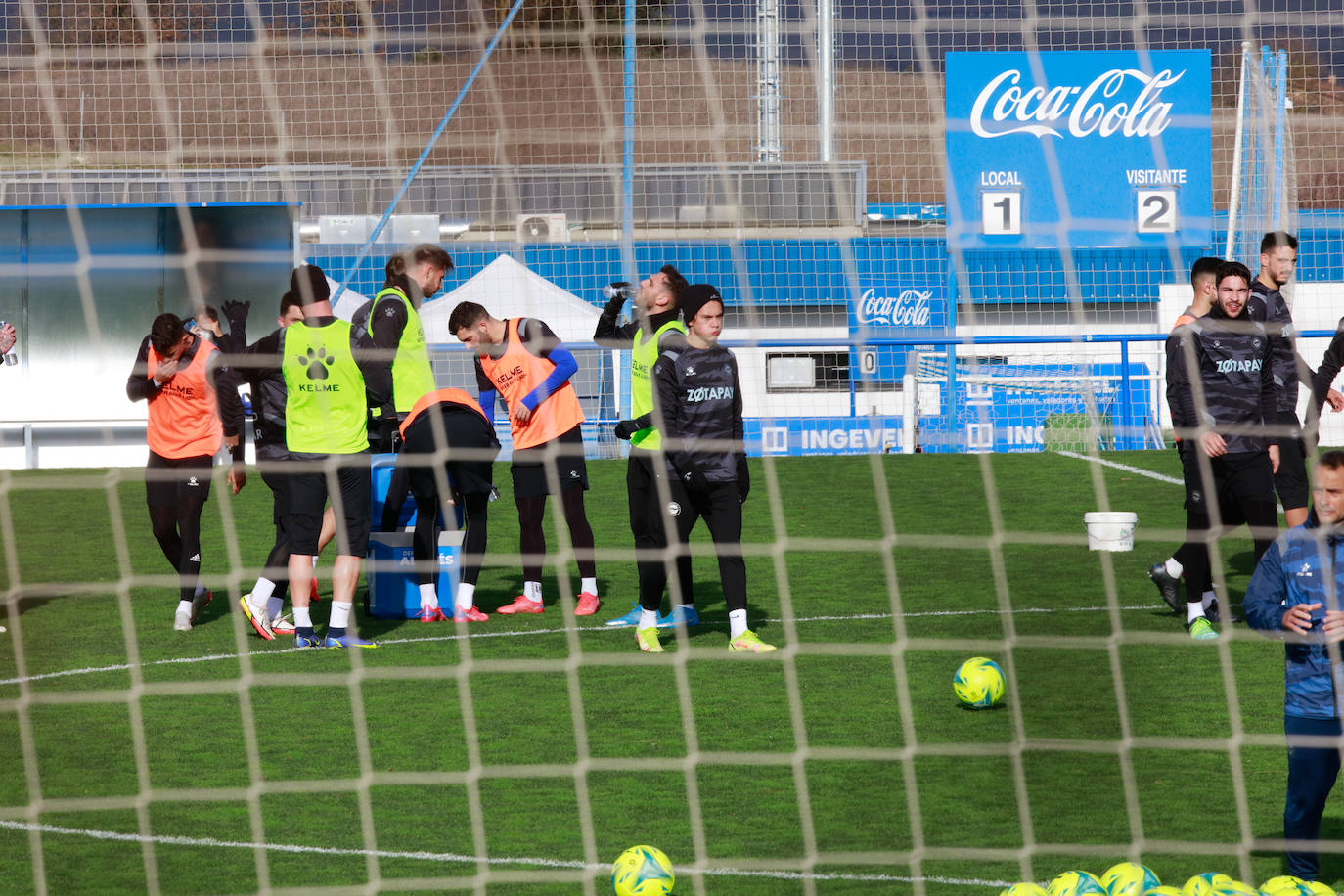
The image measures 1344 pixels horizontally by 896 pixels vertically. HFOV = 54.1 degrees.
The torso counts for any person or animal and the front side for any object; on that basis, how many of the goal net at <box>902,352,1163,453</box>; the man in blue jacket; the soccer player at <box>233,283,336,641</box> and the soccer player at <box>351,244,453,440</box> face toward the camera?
2

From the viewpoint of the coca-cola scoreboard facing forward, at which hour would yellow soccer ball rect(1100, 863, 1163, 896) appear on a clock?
The yellow soccer ball is roughly at 12 o'clock from the coca-cola scoreboard.

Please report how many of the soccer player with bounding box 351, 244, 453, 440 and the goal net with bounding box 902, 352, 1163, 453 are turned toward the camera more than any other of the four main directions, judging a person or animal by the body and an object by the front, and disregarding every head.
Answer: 1

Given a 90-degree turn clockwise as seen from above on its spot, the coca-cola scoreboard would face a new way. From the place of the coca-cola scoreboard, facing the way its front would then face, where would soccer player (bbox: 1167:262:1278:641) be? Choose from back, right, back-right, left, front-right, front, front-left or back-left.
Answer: left

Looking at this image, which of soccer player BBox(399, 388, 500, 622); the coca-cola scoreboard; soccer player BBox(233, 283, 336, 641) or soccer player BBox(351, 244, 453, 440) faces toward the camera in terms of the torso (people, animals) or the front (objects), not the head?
the coca-cola scoreboard

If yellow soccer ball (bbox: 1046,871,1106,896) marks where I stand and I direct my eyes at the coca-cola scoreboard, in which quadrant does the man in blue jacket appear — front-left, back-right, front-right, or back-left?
front-right

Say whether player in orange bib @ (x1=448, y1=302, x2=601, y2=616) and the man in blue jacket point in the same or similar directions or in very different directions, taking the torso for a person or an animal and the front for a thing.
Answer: same or similar directions

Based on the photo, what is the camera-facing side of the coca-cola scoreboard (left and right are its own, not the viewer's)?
front

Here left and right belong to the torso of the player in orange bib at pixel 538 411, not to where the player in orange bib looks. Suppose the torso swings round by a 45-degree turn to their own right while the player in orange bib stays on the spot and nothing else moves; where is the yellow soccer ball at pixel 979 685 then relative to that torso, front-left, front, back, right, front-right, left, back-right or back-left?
back-left

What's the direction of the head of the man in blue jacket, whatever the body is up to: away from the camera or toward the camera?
toward the camera

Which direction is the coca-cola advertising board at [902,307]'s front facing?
toward the camera

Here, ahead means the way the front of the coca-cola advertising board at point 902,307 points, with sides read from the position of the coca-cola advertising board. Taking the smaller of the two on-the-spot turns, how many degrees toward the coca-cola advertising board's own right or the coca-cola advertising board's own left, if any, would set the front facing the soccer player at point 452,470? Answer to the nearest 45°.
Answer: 0° — it already faces them

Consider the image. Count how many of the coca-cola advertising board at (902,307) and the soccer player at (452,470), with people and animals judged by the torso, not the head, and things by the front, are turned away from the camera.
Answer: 1

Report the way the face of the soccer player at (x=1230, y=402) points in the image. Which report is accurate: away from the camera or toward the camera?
toward the camera

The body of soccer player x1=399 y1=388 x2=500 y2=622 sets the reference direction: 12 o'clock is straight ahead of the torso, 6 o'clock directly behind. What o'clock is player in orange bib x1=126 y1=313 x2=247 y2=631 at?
The player in orange bib is roughly at 9 o'clock from the soccer player.

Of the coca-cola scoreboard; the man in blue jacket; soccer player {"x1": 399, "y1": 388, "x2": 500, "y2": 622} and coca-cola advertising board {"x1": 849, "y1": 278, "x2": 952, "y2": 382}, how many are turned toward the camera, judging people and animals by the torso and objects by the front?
3

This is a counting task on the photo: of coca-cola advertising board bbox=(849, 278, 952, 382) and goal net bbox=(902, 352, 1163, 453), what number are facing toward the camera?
2
